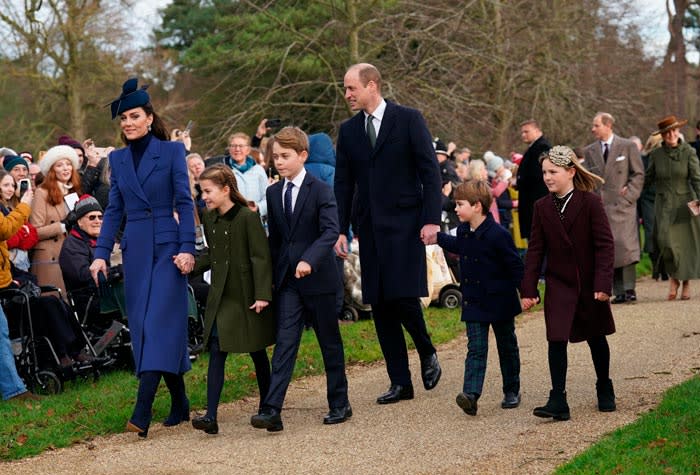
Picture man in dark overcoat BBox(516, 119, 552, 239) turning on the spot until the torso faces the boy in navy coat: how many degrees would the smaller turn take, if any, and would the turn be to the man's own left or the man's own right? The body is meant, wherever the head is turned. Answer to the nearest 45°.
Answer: approximately 45° to the man's own left

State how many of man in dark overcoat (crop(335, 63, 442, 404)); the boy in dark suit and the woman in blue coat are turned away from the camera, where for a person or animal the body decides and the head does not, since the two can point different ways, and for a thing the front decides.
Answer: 0

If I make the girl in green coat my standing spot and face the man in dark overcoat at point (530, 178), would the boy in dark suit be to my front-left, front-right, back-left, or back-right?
front-right

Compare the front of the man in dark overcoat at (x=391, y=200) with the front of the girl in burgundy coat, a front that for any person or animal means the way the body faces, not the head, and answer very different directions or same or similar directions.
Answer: same or similar directions

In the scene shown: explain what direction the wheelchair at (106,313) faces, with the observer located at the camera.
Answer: facing the viewer and to the right of the viewer

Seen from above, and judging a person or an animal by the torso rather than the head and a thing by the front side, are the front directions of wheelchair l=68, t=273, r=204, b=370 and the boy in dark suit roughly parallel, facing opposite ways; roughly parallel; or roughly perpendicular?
roughly perpendicular

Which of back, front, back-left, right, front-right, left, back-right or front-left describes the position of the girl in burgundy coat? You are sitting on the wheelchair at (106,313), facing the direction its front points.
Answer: front

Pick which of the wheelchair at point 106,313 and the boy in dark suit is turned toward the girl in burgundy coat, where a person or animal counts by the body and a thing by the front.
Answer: the wheelchair

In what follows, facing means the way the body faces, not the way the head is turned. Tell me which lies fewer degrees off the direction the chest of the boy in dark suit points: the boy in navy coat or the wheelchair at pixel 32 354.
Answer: the wheelchair

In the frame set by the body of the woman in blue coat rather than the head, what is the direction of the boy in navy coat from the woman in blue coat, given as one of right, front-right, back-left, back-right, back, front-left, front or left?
back-left

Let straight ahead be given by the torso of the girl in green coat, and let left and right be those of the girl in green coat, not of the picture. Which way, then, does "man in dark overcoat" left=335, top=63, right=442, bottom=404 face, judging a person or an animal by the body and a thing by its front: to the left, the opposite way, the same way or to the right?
the same way

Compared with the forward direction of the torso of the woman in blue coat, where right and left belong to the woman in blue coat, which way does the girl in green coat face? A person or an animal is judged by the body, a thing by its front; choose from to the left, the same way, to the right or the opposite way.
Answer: the same way

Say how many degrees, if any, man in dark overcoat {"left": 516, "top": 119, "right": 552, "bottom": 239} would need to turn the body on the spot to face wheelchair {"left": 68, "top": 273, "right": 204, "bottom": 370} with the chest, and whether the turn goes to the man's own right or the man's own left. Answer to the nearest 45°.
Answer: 0° — they already face it

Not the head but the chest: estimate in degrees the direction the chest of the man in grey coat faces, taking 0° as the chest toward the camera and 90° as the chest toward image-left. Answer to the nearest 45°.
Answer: approximately 45°

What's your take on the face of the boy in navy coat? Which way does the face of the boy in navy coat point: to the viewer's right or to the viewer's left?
to the viewer's left

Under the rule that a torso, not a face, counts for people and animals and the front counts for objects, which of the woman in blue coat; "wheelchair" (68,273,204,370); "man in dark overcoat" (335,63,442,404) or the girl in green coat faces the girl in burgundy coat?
the wheelchair

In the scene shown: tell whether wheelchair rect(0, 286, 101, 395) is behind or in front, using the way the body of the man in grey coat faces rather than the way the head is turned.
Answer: in front

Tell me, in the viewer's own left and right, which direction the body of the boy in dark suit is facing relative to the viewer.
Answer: facing the viewer and to the left of the viewer

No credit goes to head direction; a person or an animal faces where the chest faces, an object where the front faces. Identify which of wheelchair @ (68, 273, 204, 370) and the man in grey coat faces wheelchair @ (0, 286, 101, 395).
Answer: the man in grey coat

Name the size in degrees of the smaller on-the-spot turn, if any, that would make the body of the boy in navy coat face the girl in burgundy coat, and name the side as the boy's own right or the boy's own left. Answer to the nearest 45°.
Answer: approximately 90° to the boy's own left
